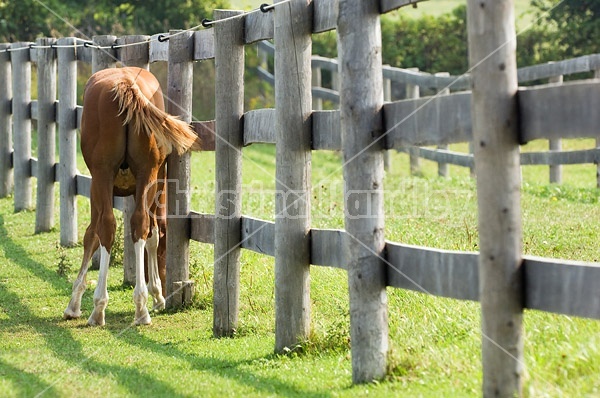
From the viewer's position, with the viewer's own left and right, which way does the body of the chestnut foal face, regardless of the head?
facing away from the viewer

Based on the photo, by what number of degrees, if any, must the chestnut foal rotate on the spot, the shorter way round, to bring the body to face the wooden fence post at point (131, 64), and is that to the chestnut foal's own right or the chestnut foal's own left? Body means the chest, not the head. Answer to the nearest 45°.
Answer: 0° — it already faces it
